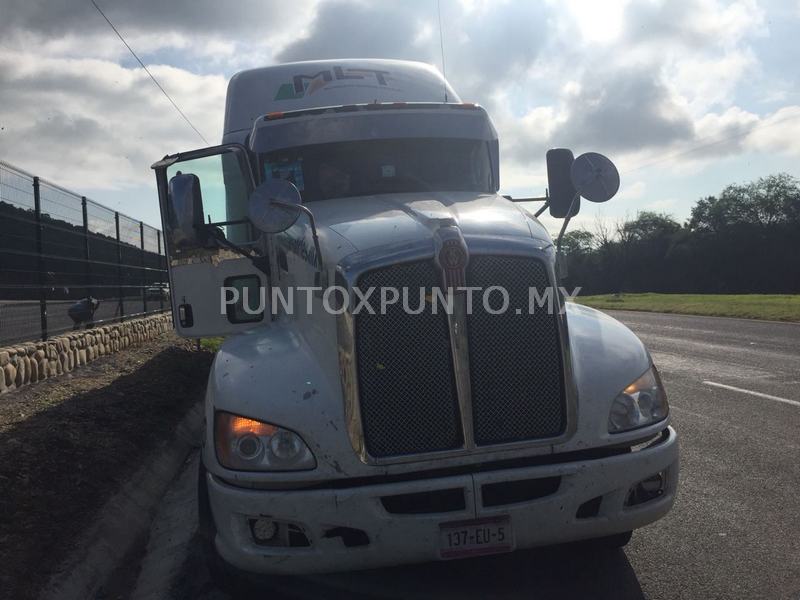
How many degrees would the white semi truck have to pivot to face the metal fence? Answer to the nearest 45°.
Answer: approximately 135° to its right

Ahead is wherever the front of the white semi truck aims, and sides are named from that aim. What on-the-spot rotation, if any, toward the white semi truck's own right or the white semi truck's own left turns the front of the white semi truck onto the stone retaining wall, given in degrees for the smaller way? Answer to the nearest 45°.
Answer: approximately 135° to the white semi truck's own right

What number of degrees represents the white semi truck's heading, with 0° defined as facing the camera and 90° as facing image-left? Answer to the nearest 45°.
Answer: approximately 0°

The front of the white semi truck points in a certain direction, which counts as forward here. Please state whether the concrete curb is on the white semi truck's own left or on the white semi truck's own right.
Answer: on the white semi truck's own right
